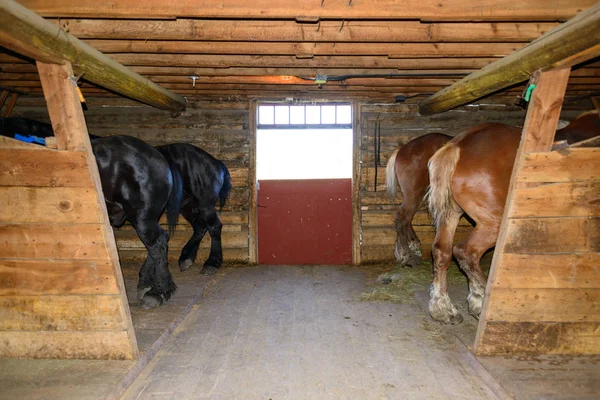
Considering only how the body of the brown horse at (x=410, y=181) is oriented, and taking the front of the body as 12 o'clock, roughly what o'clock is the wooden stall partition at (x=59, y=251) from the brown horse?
The wooden stall partition is roughly at 4 o'clock from the brown horse.

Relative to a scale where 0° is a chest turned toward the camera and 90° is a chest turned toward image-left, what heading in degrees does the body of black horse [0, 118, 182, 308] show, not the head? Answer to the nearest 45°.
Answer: approximately 90°

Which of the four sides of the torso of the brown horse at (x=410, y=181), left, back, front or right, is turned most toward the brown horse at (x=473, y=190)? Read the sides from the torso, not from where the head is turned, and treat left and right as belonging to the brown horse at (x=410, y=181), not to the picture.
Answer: right

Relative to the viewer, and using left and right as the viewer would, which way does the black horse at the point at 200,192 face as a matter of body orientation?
facing to the left of the viewer

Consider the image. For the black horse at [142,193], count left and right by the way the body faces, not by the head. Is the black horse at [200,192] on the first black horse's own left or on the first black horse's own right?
on the first black horse's own right

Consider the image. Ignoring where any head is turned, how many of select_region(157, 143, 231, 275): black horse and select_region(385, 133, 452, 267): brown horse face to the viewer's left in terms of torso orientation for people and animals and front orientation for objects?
1

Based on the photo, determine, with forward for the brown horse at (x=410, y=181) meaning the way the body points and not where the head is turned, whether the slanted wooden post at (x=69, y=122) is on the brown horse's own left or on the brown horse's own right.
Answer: on the brown horse's own right

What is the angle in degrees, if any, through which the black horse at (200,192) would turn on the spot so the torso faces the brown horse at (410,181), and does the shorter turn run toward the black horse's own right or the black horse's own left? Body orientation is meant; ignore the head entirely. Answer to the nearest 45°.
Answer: approximately 180°

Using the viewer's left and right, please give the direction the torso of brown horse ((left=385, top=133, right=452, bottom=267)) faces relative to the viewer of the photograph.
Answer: facing to the right of the viewer

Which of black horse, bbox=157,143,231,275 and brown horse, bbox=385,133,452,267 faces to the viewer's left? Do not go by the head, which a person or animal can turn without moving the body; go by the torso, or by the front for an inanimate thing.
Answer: the black horse

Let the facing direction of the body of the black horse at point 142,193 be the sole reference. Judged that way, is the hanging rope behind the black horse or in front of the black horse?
behind

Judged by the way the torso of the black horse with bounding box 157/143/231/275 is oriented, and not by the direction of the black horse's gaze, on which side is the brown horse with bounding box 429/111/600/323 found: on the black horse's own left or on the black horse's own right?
on the black horse's own left

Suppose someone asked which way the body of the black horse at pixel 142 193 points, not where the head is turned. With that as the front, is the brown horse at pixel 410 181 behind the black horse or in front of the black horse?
behind
